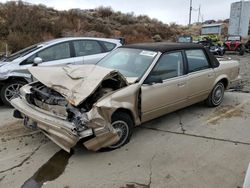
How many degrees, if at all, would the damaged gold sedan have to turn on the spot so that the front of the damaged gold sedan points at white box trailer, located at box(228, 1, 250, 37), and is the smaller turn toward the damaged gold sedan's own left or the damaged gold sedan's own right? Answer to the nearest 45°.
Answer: approximately 180°

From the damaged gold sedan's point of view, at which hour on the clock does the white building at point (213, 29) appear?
The white building is roughly at 5 o'clock from the damaged gold sedan.

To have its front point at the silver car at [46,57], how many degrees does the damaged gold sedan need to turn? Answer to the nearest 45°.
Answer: approximately 90° to its right

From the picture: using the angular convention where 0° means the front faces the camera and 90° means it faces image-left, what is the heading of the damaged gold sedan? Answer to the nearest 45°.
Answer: approximately 45°

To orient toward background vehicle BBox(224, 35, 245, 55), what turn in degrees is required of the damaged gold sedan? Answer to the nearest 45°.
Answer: approximately 180°
